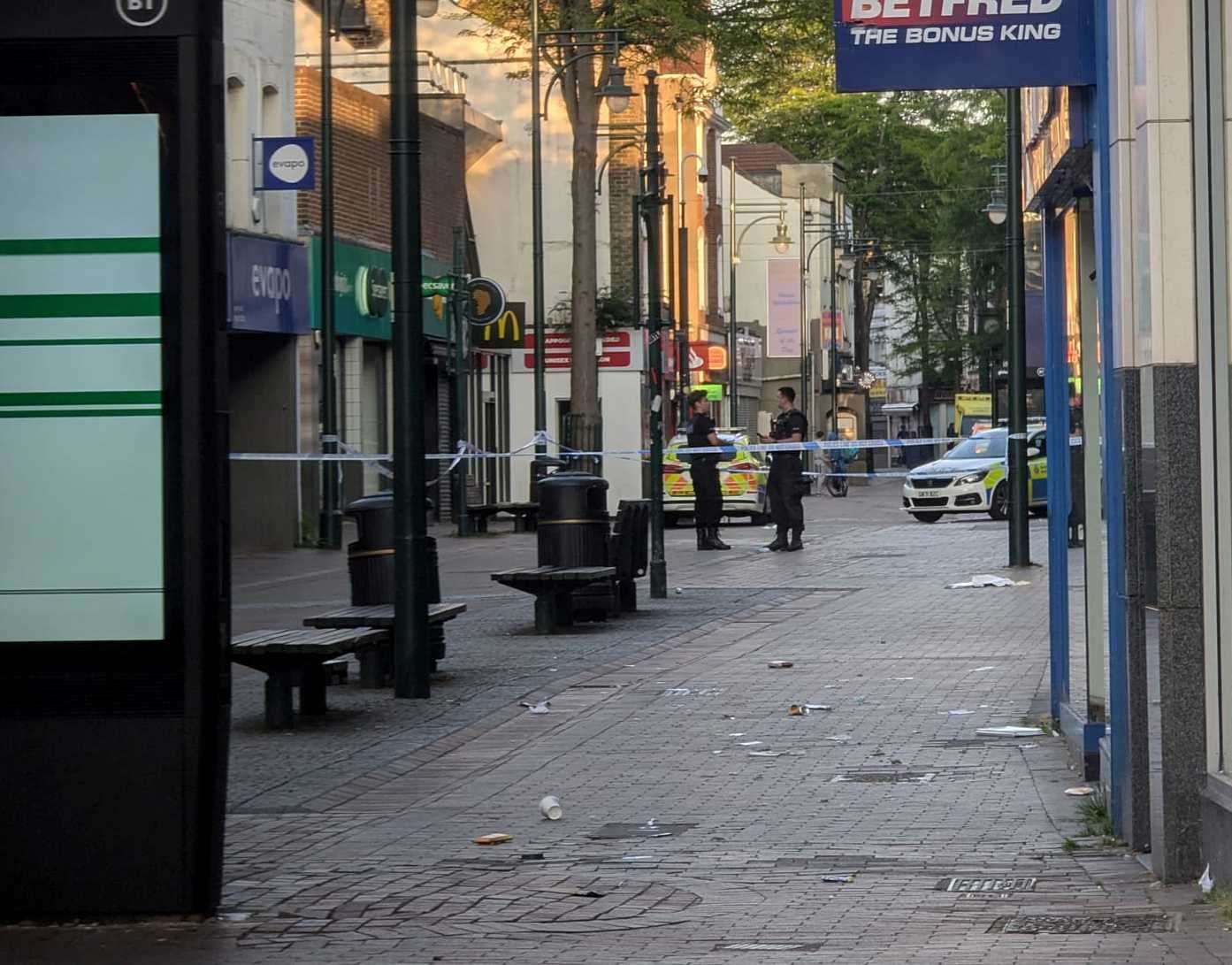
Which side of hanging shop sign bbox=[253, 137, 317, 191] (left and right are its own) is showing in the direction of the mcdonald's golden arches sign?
back

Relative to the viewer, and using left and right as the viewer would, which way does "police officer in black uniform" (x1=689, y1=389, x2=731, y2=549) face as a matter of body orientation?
facing to the right of the viewer

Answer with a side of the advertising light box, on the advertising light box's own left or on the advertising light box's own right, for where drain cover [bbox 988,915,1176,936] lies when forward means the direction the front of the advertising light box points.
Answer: on the advertising light box's own left

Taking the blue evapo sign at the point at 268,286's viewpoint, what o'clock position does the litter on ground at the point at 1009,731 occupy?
The litter on ground is roughly at 1 o'clock from the blue evapo sign.

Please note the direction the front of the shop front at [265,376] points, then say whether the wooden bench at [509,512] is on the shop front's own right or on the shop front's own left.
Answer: on the shop front's own left

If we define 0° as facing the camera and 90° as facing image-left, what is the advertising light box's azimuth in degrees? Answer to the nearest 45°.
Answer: approximately 0°

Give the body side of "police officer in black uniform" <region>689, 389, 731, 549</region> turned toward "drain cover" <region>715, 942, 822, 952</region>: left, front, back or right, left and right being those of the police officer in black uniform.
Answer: right
